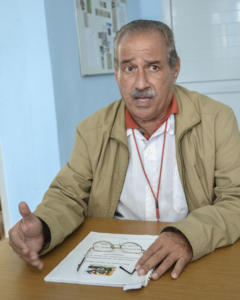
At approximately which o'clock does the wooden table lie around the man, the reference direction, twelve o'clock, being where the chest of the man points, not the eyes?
The wooden table is roughly at 12 o'clock from the man.

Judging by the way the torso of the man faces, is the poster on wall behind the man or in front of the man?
behind

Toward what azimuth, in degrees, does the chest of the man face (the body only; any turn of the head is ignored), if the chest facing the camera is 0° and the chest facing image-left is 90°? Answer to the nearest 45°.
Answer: approximately 0°
